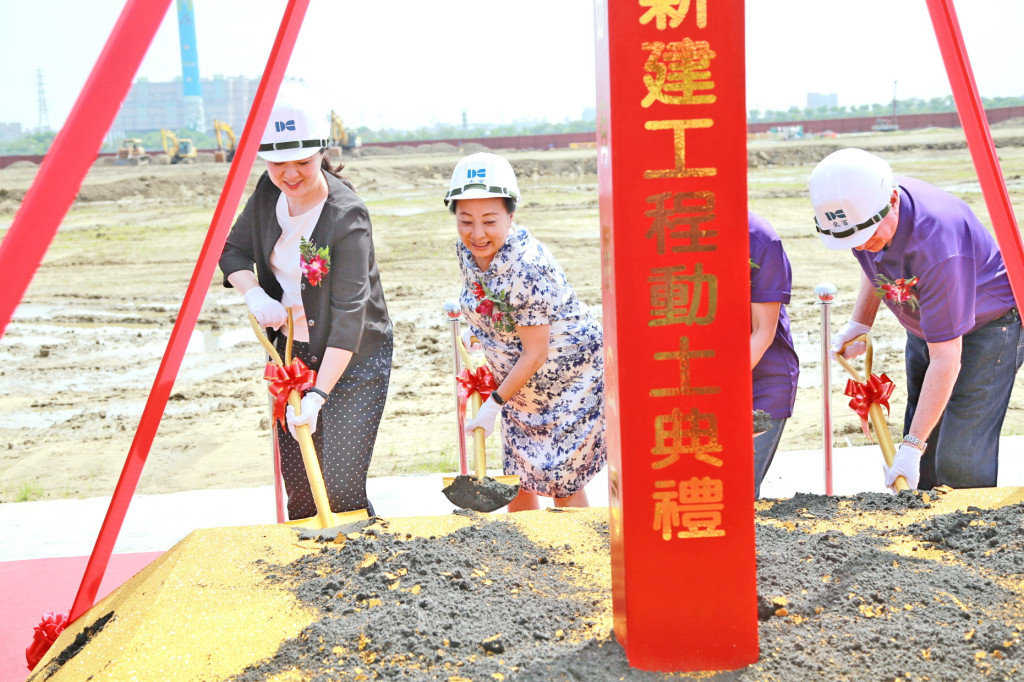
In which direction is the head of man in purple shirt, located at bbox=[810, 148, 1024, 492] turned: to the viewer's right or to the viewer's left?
to the viewer's left

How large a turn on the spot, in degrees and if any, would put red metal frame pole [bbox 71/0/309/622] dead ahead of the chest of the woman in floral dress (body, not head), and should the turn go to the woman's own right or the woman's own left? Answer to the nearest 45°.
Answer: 0° — they already face it

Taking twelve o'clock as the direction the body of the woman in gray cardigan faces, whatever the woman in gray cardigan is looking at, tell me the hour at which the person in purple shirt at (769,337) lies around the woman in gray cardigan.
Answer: The person in purple shirt is roughly at 8 o'clock from the woman in gray cardigan.

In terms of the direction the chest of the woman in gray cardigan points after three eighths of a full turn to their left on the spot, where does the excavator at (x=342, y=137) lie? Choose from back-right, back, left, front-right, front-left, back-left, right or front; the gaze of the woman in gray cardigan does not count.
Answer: left

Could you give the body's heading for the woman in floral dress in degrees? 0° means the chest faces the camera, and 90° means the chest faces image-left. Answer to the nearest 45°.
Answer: approximately 45°

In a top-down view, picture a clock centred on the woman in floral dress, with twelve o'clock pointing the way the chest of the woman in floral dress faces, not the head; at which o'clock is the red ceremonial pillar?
The red ceremonial pillar is roughly at 10 o'clock from the woman in floral dress.

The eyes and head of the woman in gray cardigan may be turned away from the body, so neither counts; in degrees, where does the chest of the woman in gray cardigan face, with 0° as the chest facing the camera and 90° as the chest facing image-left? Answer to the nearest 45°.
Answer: approximately 45°

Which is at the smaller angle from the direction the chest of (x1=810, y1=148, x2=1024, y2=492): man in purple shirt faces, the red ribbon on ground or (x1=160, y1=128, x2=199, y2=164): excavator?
the red ribbon on ground
